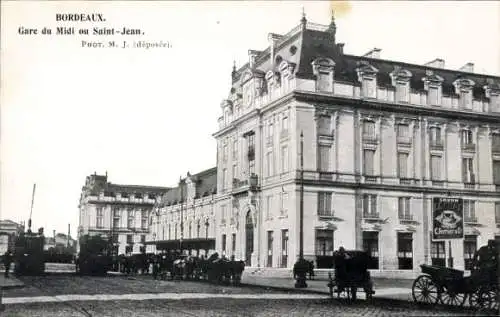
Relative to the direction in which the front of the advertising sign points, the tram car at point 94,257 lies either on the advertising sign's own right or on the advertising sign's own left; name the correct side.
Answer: on the advertising sign's own right

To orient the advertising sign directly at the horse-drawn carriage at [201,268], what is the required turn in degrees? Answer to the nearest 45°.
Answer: approximately 135° to its right

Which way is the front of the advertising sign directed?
toward the camera

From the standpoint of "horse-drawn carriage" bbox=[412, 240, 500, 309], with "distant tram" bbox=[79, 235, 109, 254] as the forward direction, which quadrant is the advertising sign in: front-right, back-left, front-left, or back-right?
front-right

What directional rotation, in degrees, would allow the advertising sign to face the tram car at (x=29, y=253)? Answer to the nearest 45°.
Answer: approximately 90° to its right

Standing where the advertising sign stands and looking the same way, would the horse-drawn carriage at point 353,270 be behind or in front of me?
in front

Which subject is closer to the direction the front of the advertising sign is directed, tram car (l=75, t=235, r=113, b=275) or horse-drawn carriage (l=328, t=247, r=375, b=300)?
the horse-drawn carriage

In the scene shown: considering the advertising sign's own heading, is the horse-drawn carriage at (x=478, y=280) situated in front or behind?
in front
